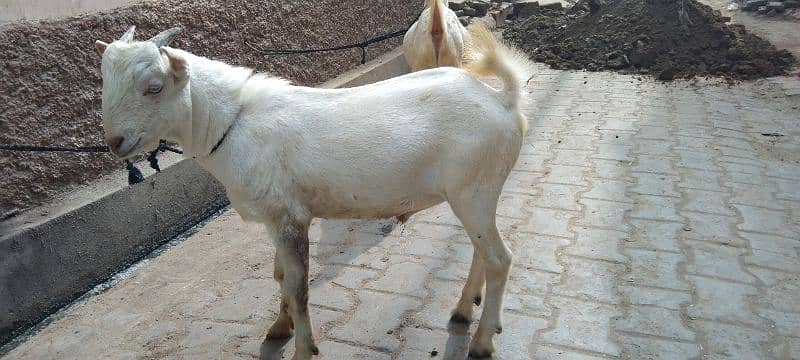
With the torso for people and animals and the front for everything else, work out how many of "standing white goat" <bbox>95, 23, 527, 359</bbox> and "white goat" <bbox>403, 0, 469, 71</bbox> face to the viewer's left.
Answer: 1

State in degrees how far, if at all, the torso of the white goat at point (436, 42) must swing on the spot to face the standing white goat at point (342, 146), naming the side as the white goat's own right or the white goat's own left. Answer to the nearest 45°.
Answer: approximately 180°

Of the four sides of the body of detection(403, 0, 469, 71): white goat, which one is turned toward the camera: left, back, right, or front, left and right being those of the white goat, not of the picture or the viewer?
back

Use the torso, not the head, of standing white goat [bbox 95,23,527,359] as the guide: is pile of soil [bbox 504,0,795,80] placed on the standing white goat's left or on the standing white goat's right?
on the standing white goat's right

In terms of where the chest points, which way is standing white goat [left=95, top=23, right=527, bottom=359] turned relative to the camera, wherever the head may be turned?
to the viewer's left

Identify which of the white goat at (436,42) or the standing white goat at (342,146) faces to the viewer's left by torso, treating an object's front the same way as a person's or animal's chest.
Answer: the standing white goat

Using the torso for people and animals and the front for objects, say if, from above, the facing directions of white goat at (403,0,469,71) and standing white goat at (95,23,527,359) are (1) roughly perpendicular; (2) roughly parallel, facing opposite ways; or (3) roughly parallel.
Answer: roughly perpendicular

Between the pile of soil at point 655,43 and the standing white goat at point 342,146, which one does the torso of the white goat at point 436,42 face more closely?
the pile of soil

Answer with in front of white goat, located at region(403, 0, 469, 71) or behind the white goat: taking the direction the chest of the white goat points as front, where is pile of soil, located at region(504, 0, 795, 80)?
in front

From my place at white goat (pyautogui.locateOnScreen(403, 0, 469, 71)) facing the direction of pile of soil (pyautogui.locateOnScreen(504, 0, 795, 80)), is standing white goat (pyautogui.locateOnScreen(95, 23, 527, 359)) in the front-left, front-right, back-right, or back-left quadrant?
back-right
